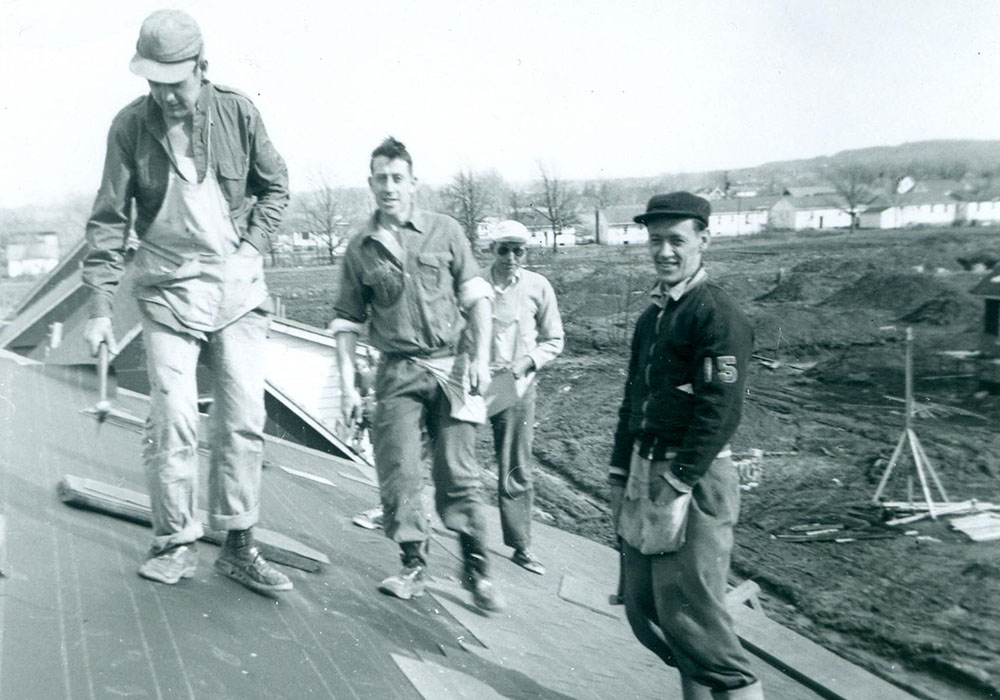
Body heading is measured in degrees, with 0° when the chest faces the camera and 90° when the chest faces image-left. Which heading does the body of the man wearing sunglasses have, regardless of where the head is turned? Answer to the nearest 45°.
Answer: approximately 0°

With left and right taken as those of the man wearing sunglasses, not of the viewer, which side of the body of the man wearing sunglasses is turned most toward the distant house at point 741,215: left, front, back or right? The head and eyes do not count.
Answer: back

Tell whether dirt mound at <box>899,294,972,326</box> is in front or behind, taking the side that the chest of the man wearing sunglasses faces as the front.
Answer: behind

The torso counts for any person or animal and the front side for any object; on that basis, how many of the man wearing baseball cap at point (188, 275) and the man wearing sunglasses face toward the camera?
2

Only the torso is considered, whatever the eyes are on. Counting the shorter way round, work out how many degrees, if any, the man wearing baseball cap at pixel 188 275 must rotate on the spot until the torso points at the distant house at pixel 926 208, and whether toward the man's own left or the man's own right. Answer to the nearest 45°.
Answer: approximately 135° to the man's own left

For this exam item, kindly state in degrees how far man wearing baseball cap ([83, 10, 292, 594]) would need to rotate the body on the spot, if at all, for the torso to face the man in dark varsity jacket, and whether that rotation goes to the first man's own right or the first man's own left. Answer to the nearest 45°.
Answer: approximately 45° to the first man's own left

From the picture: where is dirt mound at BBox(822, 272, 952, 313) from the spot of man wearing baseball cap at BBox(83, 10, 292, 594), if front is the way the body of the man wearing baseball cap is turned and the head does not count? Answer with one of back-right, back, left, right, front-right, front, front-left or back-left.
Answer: back-left

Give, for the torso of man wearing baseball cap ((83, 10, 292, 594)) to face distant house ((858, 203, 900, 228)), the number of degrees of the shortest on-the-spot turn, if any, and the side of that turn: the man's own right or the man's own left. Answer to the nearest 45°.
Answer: approximately 135° to the man's own left

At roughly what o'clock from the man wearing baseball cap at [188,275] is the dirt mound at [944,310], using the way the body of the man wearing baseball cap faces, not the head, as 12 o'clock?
The dirt mound is roughly at 8 o'clock from the man wearing baseball cap.

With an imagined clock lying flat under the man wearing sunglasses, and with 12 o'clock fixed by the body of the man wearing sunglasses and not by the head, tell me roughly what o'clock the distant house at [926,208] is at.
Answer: The distant house is roughly at 7 o'clock from the man wearing sunglasses.
